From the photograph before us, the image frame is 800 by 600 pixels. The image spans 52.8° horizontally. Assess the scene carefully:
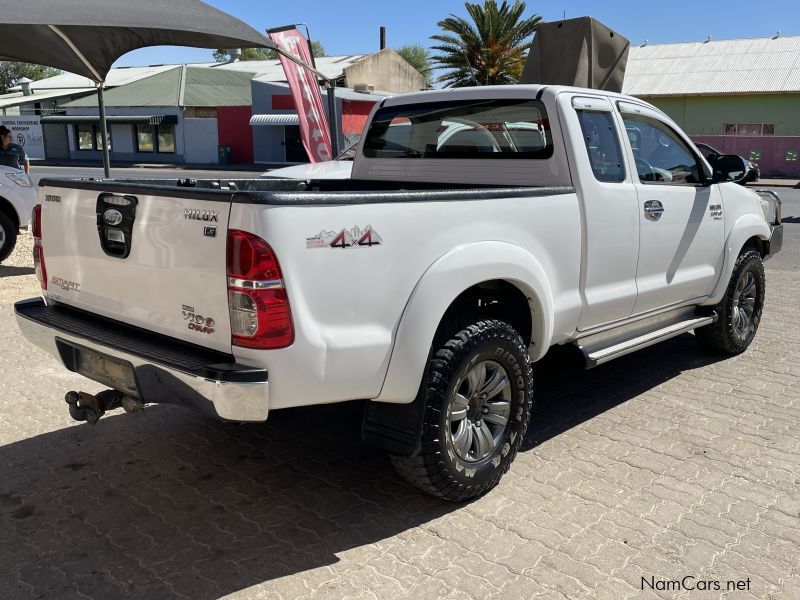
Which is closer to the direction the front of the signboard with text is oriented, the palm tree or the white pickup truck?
the white pickup truck

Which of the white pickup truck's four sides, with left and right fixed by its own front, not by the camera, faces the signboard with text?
left

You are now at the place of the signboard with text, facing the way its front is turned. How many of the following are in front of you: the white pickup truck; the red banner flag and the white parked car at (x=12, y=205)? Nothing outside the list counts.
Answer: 3

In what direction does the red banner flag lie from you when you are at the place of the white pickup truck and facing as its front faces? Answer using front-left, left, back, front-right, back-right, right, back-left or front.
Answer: front-left

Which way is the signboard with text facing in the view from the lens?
facing the viewer

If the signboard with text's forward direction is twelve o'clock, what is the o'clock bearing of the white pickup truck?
The white pickup truck is roughly at 12 o'clock from the signboard with text.

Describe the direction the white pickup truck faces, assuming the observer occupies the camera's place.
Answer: facing away from the viewer and to the right of the viewer

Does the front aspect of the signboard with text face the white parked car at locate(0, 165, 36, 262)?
yes

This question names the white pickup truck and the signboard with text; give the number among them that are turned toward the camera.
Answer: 1
